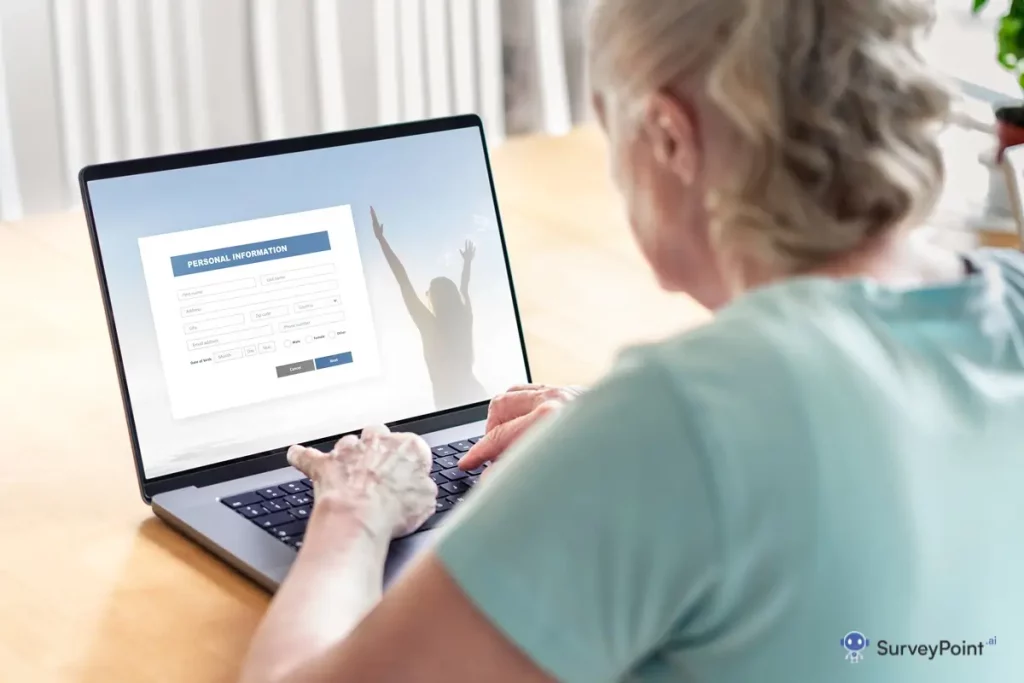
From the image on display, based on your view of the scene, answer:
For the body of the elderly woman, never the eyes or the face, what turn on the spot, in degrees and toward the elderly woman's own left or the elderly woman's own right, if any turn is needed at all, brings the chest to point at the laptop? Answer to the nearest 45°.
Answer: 0° — they already face it

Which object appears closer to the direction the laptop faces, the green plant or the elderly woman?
the elderly woman

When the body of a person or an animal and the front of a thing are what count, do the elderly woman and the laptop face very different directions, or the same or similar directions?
very different directions

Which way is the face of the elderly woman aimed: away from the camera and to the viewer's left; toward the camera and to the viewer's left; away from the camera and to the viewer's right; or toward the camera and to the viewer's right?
away from the camera and to the viewer's left

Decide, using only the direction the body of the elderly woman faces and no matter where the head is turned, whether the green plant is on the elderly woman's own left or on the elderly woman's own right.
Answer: on the elderly woman's own right

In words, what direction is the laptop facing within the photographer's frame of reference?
facing the viewer and to the right of the viewer

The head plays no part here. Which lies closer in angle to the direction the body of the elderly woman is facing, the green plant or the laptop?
the laptop

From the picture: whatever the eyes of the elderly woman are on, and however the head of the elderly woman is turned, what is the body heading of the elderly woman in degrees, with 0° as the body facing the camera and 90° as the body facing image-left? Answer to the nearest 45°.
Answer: approximately 135°

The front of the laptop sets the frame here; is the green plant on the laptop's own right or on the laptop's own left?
on the laptop's own left
